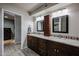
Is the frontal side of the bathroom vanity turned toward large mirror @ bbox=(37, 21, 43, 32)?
no

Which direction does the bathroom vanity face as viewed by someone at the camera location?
facing the viewer and to the left of the viewer
